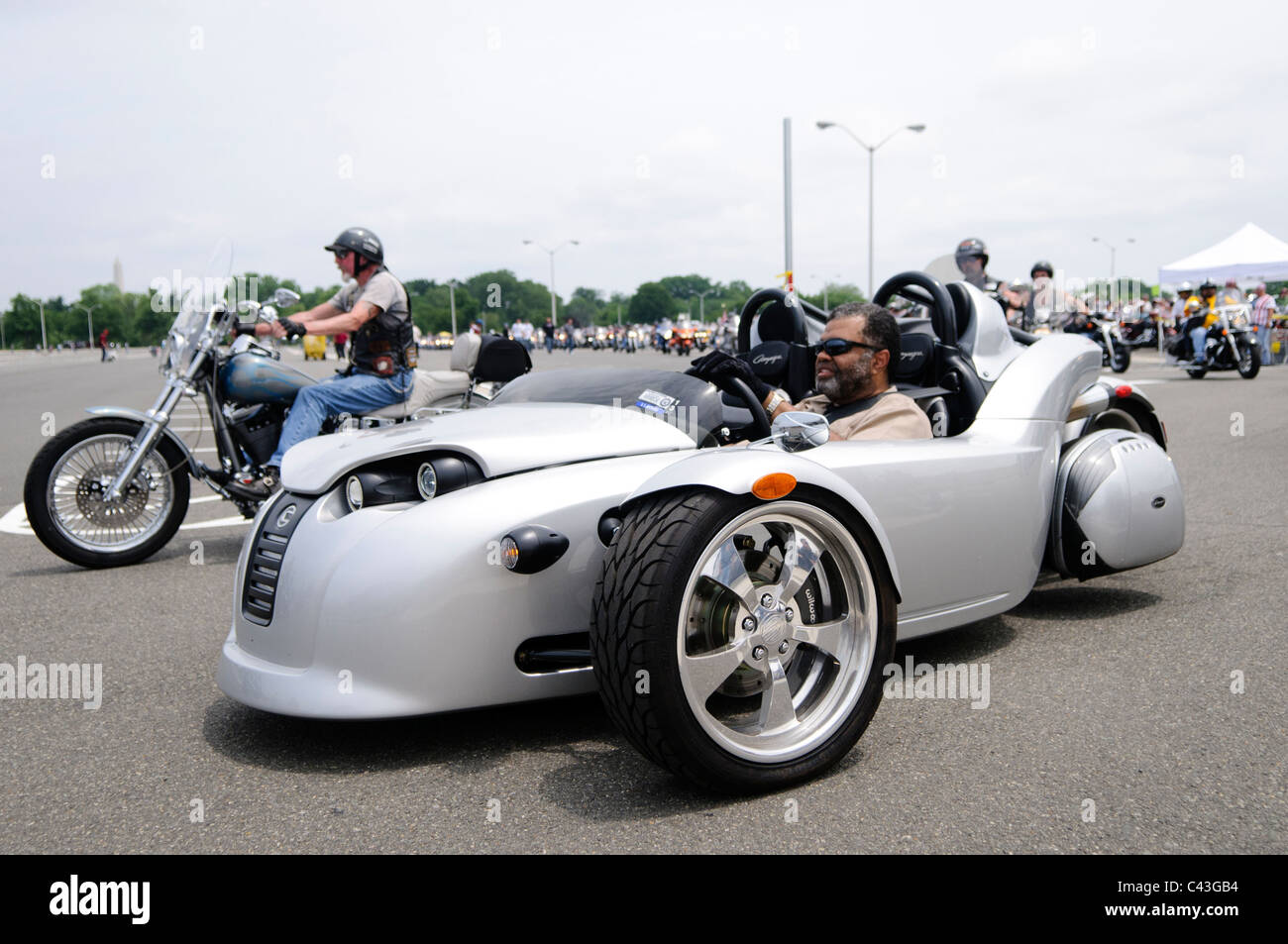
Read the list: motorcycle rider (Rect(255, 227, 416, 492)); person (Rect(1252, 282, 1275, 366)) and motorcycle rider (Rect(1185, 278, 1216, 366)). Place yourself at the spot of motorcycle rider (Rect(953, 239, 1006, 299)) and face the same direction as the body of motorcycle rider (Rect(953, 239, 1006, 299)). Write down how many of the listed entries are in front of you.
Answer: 1

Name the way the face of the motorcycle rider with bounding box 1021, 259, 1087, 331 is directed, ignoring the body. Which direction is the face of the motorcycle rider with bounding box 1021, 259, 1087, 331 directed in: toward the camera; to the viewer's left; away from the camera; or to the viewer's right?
toward the camera

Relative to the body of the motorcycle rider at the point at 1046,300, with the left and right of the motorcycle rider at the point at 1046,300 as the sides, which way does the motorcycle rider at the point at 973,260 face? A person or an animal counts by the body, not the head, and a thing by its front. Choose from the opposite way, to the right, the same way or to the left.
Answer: the same way

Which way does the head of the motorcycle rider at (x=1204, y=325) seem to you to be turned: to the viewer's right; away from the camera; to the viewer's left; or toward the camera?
toward the camera

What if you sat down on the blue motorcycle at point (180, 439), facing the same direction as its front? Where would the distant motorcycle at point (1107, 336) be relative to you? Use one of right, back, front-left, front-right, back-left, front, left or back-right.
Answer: back-right

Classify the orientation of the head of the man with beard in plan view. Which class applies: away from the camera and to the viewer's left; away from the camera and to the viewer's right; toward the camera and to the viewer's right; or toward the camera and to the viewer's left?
toward the camera and to the viewer's left

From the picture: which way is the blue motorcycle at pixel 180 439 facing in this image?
to the viewer's left

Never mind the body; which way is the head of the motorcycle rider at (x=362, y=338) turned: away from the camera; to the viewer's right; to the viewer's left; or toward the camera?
to the viewer's left

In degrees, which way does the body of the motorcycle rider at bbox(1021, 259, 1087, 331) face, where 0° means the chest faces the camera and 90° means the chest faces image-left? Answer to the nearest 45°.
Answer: approximately 45°

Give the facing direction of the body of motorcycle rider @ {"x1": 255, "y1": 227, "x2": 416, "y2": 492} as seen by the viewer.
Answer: to the viewer's left

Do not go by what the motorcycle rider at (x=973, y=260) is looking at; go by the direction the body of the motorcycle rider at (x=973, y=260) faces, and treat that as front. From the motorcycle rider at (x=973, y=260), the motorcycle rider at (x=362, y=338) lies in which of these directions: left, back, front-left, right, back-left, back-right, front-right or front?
front

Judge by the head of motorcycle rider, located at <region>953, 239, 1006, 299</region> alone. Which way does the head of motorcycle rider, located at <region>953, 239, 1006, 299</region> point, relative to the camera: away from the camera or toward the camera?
toward the camera

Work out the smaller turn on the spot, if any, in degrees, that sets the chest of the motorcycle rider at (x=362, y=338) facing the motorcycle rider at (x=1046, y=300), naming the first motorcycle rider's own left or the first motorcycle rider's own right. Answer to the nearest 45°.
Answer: approximately 135° to the first motorcycle rider's own right
